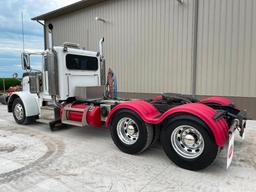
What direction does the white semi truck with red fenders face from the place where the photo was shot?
facing away from the viewer and to the left of the viewer
